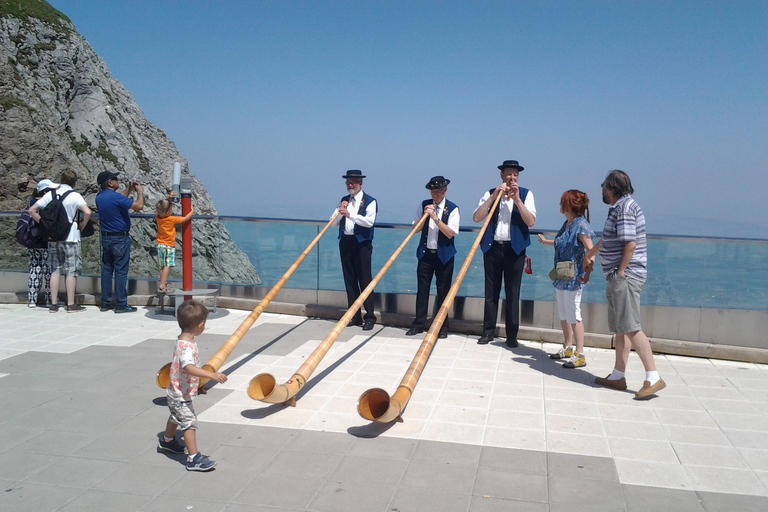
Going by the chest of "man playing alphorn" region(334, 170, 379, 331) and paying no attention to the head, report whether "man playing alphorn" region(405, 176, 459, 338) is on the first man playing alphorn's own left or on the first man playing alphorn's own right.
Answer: on the first man playing alphorn's own left

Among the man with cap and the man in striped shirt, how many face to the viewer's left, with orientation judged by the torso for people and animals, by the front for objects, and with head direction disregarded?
1

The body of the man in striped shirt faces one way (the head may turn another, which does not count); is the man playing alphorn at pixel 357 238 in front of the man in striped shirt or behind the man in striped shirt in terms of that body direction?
in front

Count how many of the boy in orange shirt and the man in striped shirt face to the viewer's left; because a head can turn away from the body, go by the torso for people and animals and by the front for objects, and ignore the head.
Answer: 1

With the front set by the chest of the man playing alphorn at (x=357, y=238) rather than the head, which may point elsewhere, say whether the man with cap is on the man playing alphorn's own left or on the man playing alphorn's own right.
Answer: on the man playing alphorn's own right

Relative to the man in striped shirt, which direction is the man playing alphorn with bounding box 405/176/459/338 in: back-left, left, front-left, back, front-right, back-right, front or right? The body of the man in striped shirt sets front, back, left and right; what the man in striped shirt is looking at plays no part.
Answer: front-right

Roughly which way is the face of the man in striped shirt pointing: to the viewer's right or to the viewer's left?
to the viewer's left

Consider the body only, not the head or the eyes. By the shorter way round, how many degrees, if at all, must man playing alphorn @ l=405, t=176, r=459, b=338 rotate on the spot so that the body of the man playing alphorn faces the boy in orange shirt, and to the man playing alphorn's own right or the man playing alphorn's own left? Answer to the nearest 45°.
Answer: approximately 45° to the man playing alphorn's own right

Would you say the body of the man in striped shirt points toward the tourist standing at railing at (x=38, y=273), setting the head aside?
yes

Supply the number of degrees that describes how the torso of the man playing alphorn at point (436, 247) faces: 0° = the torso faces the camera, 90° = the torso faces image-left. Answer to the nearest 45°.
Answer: approximately 45°

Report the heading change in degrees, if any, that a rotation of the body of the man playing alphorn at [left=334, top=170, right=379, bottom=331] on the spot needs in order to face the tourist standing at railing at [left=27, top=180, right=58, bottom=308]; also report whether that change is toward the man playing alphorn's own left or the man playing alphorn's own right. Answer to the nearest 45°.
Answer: approximately 45° to the man playing alphorn's own right

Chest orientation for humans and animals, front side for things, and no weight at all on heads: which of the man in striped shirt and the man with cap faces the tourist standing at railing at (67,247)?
the man in striped shirt

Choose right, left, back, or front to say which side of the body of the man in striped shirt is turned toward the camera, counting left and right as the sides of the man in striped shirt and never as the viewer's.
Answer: left
